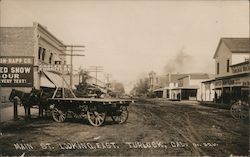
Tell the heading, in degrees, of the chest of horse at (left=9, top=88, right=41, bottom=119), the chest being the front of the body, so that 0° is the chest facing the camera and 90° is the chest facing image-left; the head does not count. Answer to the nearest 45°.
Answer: approximately 90°

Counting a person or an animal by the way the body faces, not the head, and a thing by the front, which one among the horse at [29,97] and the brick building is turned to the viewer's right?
the brick building

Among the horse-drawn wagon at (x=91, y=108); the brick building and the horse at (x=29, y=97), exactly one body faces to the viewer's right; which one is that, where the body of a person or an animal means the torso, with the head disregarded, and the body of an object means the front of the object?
the brick building

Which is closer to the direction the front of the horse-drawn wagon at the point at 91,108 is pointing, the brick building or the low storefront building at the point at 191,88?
the brick building

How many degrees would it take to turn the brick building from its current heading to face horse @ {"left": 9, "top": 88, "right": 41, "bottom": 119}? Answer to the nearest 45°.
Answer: approximately 90° to its right

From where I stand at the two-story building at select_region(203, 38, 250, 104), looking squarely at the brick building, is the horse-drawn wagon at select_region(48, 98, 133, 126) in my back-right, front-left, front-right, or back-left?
front-left

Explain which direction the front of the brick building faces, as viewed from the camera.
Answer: facing to the right of the viewer

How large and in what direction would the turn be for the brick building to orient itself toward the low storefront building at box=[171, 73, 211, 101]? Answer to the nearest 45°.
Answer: approximately 45° to its left

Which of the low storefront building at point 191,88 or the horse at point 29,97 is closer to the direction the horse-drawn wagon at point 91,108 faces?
the horse

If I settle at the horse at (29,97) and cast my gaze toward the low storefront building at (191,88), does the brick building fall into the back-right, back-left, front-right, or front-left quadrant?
front-left

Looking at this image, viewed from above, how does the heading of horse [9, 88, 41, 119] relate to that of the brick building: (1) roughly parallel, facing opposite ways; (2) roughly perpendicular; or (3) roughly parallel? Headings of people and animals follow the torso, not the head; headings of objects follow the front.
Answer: roughly parallel, facing opposite ways

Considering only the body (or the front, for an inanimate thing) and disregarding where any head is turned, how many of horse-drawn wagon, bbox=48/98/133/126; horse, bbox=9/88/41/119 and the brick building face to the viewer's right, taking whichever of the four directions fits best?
1

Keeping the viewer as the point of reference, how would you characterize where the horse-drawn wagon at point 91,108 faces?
facing away from the viewer and to the left of the viewer
